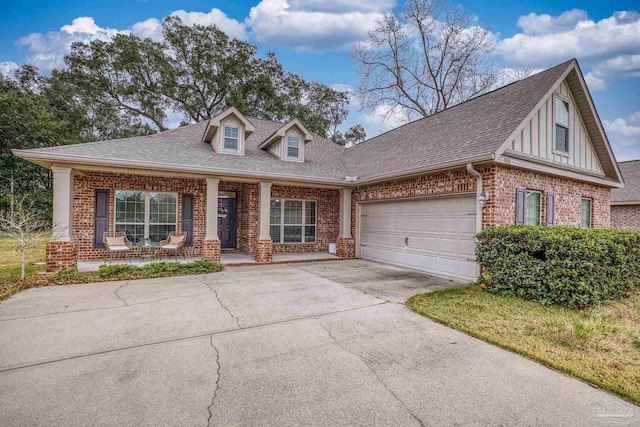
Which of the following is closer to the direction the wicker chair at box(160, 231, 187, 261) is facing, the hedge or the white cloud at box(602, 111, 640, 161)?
the hedge

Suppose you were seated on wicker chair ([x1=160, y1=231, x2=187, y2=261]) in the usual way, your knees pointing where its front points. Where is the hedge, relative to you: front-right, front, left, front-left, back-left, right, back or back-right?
left

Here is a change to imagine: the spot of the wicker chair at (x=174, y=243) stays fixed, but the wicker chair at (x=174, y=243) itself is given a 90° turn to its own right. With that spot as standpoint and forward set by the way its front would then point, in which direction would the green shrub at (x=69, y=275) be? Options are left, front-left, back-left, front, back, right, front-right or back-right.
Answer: left

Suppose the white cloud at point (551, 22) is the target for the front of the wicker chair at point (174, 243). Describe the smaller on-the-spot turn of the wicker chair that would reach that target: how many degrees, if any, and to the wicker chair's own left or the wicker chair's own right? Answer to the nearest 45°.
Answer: approximately 135° to the wicker chair's own left

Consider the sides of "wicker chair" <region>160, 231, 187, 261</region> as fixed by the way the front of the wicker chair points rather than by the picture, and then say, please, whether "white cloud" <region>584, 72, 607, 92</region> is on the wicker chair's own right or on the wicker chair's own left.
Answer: on the wicker chair's own left

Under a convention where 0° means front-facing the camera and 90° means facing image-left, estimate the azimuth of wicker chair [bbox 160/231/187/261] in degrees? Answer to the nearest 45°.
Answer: approximately 45°

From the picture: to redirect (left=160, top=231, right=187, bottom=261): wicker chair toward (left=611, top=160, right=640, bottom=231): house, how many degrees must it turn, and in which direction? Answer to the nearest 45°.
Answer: approximately 135° to its left

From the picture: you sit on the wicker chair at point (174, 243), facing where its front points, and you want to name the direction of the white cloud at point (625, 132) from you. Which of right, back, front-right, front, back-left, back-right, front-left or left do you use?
back-left
